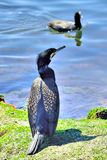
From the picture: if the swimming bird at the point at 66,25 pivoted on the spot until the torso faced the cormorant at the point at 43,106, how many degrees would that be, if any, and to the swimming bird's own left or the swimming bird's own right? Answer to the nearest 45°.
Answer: approximately 90° to the swimming bird's own right

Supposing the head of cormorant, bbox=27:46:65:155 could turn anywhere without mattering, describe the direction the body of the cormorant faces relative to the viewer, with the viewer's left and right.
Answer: facing away from the viewer and to the right of the viewer

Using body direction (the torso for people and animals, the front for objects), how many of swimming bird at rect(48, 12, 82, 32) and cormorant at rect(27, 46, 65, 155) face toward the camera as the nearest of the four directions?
0

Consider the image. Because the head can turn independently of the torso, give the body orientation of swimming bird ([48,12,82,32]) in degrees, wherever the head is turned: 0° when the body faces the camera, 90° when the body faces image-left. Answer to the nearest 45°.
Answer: approximately 270°

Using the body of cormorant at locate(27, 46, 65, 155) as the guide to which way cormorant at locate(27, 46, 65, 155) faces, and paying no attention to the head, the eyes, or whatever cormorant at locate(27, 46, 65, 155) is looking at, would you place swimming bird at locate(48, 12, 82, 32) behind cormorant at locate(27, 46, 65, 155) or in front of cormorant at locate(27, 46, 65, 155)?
in front
